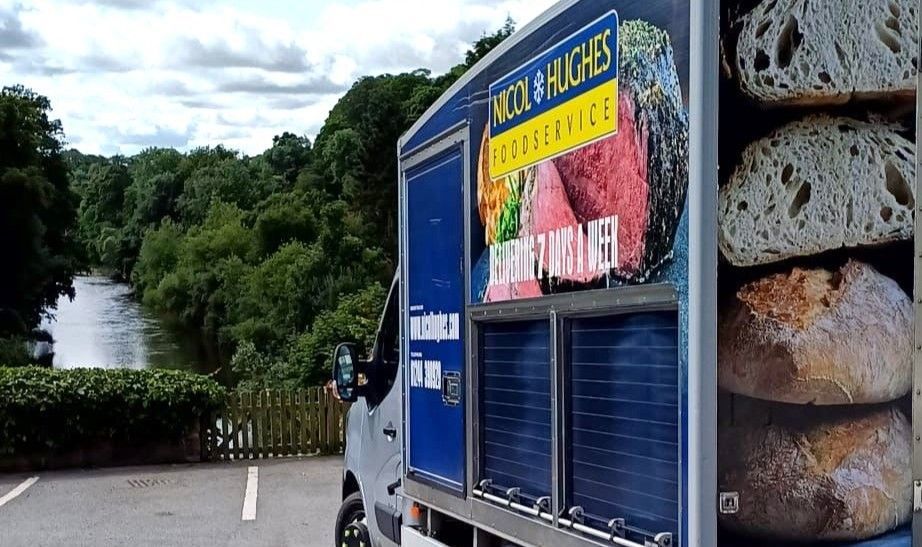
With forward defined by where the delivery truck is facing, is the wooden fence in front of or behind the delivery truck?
in front

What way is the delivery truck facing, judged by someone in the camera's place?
facing away from the viewer and to the left of the viewer
